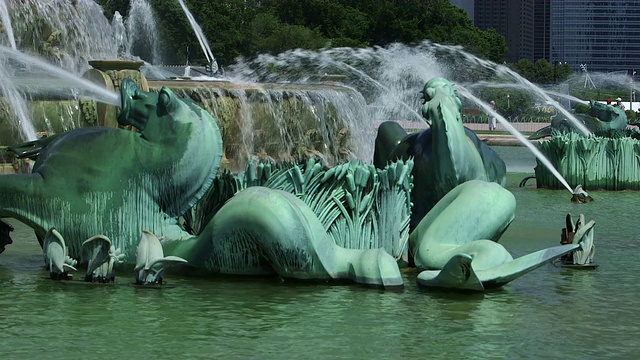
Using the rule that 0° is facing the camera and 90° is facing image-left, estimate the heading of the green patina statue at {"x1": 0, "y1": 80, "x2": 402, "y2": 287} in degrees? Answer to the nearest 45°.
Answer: approximately 90°

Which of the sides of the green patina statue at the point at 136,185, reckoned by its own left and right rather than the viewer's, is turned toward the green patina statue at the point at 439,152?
back

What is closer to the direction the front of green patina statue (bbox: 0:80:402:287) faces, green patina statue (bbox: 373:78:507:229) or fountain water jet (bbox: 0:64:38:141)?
the fountain water jet

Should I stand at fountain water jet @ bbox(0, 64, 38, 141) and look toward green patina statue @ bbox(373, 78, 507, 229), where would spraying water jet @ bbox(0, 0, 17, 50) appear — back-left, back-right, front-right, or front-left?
back-left

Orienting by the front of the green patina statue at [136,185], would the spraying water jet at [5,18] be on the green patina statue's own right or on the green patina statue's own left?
on the green patina statue's own right

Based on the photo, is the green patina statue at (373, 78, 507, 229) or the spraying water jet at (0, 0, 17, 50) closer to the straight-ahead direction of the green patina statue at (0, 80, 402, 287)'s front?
the spraying water jet
